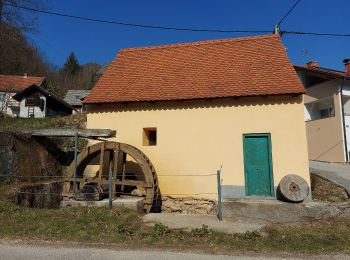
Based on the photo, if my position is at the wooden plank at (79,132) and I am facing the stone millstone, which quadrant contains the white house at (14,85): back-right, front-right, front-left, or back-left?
back-left

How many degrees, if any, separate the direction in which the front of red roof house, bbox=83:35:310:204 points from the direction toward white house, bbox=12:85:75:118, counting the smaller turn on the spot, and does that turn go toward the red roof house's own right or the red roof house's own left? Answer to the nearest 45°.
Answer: approximately 135° to the red roof house's own right

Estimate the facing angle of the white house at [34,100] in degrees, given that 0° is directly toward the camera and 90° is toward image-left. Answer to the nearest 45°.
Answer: approximately 0°

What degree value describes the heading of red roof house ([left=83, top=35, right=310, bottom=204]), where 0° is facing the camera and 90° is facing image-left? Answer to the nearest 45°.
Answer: approximately 0°

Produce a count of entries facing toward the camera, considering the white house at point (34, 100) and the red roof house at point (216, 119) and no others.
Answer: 2
